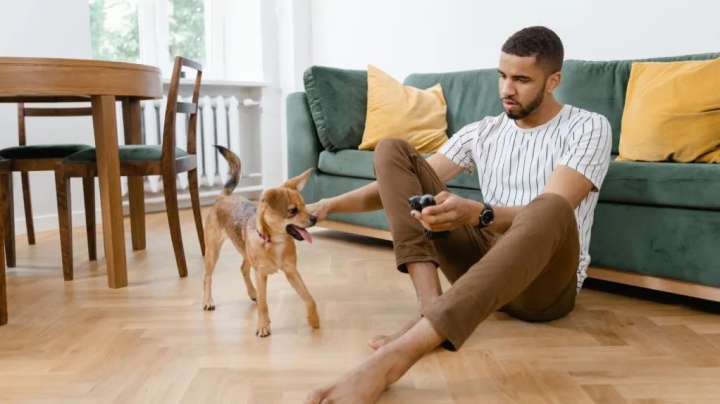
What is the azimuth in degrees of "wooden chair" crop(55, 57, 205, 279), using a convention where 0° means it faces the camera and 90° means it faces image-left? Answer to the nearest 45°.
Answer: approximately 90°

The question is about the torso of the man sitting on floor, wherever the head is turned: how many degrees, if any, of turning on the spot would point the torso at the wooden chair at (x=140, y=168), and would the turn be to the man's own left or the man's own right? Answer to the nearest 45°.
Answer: approximately 90° to the man's own right

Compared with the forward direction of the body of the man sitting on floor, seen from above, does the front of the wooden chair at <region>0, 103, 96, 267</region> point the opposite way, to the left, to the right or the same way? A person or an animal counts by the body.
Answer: to the left

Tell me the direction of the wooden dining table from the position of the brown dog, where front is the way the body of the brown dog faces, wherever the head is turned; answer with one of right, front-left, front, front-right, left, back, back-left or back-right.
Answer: back

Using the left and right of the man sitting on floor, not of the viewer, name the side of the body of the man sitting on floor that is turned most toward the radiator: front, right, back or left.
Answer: right

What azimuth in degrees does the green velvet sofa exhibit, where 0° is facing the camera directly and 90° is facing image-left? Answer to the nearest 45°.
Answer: approximately 45°

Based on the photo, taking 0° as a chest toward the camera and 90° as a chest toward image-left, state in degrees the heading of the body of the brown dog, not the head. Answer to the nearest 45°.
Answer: approximately 315°

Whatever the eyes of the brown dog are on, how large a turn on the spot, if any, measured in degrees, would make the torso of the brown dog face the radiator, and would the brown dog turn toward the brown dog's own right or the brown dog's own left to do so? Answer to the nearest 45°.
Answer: approximately 135° to the brown dog's own left

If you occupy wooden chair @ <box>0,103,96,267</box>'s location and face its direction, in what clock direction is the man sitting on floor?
The man sitting on floor is roughly at 11 o'clock from the wooden chair.

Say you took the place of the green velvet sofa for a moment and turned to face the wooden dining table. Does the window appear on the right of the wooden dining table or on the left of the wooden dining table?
right

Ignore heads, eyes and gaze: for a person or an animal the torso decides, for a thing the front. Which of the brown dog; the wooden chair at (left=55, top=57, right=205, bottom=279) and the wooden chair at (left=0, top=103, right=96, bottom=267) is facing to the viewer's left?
the wooden chair at (left=55, top=57, right=205, bottom=279)

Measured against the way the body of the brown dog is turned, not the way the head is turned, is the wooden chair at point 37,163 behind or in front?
behind

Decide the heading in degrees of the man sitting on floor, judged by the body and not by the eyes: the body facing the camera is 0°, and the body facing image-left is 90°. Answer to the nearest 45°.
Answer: approximately 45°

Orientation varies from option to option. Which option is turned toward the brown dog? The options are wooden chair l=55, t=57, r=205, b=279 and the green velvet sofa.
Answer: the green velvet sofa
